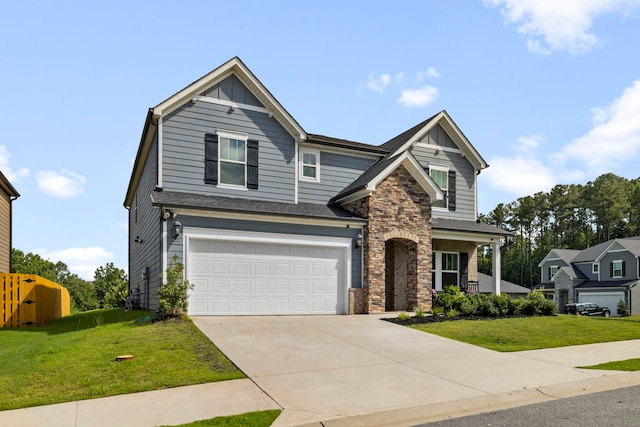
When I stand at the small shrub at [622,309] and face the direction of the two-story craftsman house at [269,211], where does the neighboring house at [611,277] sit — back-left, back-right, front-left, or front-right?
back-right

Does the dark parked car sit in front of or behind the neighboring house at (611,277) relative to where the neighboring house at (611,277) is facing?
in front

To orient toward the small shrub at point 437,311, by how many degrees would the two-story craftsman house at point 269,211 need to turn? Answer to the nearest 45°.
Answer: approximately 45° to its left

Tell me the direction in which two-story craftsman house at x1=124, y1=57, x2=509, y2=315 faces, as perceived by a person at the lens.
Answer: facing the viewer and to the right of the viewer

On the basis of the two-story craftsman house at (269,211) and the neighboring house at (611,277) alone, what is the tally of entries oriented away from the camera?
0

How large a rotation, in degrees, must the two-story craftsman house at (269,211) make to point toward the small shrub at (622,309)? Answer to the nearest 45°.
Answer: approximately 90° to its left
